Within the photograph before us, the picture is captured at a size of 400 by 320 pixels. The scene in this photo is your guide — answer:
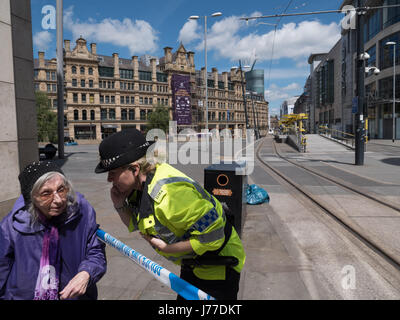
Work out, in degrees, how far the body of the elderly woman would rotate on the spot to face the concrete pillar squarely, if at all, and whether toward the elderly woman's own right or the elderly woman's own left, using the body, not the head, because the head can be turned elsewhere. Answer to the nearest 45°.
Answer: approximately 180°

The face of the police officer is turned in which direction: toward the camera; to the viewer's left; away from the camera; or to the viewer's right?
to the viewer's left

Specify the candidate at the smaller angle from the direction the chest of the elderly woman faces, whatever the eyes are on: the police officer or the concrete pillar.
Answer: the police officer

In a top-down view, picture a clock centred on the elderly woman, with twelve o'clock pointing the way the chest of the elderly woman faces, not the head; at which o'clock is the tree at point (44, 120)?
The tree is roughly at 6 o'clock from the elderly woman.

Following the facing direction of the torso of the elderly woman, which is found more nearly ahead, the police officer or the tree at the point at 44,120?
the police officer

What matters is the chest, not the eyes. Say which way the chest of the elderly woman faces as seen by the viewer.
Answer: toward the camera

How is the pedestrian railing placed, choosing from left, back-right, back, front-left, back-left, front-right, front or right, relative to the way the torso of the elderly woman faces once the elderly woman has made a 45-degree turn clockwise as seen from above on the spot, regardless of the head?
back

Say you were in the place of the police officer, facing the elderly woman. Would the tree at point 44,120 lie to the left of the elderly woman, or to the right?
right

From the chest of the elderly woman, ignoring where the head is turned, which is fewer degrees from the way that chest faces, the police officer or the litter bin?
the police officer
